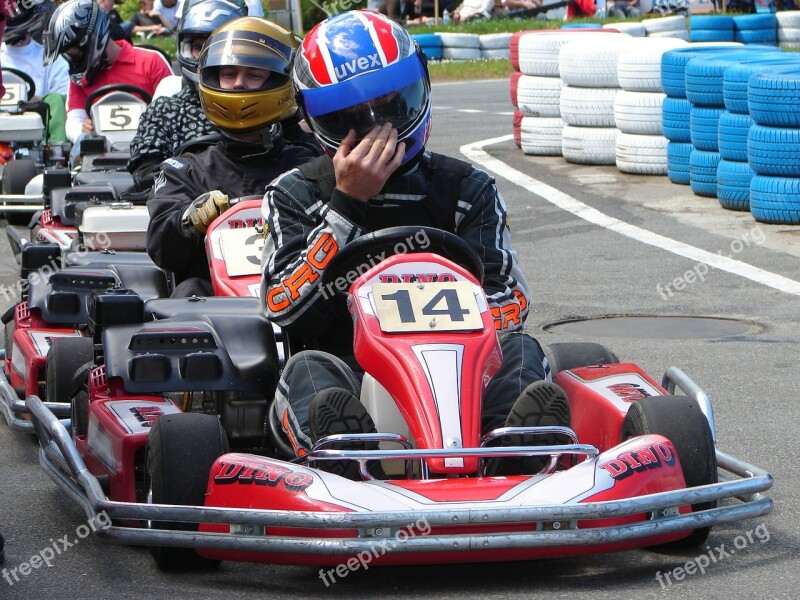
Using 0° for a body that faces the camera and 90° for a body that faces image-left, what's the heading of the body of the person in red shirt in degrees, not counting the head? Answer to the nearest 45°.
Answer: approximately 45°

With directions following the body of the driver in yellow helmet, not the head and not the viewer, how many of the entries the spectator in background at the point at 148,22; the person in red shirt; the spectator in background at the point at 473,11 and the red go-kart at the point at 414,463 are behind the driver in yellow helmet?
3

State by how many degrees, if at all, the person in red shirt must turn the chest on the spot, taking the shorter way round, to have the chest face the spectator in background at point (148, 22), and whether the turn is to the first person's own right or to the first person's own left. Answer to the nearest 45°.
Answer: approximately 135° to the first person's own right

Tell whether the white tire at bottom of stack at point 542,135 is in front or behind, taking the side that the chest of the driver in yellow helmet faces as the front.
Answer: behind

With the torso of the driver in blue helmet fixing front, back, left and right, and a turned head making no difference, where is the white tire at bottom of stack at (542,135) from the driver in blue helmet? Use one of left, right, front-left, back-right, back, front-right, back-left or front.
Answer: back

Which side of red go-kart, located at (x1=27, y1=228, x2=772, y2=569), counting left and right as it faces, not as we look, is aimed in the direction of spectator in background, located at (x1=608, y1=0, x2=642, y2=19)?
back
